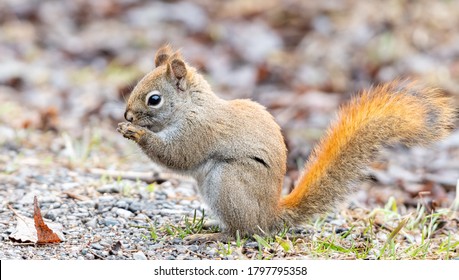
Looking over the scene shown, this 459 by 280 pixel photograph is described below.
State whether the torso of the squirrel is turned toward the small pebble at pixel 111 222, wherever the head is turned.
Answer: yes

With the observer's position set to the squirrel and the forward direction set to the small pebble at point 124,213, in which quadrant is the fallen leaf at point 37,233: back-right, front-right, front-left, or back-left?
front-left

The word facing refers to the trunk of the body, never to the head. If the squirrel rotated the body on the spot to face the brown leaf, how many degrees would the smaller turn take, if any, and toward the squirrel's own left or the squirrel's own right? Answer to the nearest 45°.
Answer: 0° — it already faces it

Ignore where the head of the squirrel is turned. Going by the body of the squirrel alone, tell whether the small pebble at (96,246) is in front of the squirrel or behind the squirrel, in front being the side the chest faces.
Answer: in front

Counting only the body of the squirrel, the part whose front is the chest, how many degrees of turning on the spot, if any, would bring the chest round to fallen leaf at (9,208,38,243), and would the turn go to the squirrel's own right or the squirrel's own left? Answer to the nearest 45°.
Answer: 0° — it already faces it

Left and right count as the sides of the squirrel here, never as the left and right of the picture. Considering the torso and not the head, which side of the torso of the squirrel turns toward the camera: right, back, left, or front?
left

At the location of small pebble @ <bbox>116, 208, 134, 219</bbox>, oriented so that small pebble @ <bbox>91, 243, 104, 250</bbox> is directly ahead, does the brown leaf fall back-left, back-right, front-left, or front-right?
front-right

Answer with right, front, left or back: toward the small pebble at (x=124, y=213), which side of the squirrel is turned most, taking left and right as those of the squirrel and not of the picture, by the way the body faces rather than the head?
front
